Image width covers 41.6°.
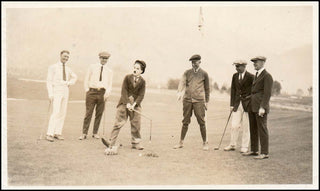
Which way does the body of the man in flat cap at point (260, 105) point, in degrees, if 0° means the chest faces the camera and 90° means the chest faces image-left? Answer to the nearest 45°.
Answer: approximately 45°

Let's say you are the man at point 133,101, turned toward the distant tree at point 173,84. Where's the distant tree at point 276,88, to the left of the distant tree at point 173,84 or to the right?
right

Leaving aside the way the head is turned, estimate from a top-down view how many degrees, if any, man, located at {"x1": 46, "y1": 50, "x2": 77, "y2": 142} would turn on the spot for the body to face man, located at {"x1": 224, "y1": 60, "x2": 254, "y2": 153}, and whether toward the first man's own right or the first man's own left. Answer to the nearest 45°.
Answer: approximately 45° to the first man's own left

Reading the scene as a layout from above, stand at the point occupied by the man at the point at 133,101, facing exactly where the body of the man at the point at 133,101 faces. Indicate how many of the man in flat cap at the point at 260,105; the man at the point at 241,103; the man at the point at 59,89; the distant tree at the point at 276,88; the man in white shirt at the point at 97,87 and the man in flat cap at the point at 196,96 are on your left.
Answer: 4

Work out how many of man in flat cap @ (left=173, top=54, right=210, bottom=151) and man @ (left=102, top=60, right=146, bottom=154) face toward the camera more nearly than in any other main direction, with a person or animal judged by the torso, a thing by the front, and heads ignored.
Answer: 2

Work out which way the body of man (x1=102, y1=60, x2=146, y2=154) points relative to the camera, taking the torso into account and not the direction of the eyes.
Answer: toward the camera

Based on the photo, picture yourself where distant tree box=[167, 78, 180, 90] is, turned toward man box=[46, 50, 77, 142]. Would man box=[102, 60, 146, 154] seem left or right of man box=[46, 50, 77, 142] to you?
left

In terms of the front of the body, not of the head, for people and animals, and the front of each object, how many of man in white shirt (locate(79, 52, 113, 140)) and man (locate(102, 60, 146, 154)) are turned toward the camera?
2

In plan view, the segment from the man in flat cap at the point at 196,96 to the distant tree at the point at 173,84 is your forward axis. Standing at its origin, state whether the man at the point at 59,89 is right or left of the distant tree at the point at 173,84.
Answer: left

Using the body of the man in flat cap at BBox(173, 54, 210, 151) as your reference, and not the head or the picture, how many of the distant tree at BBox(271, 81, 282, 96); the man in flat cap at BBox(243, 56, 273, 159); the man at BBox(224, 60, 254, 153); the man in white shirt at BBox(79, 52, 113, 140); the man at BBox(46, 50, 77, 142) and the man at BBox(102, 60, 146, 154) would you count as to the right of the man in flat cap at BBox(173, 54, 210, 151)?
3

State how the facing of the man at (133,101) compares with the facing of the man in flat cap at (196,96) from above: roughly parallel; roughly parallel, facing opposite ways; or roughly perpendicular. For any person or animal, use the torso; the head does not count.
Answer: roughly parallel

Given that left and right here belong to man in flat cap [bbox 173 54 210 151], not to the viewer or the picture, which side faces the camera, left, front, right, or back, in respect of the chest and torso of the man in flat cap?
front

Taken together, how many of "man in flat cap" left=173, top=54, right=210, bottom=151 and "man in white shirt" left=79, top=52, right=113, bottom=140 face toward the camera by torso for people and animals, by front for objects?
2

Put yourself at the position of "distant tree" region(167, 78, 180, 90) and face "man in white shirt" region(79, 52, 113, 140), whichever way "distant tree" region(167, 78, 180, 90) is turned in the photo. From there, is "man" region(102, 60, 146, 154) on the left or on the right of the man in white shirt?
left

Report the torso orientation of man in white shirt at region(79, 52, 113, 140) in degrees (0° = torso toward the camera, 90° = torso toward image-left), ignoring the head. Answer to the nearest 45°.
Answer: approximately 0°
